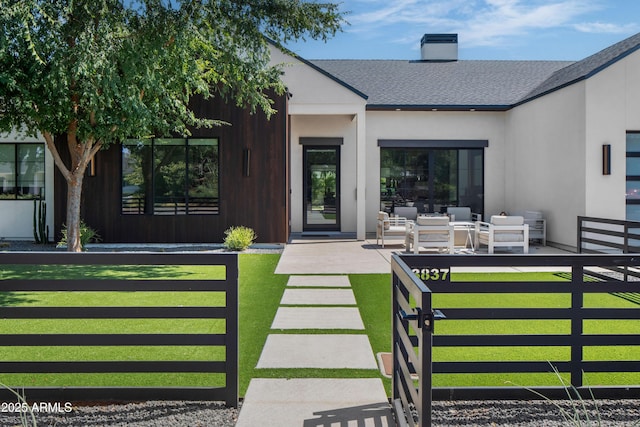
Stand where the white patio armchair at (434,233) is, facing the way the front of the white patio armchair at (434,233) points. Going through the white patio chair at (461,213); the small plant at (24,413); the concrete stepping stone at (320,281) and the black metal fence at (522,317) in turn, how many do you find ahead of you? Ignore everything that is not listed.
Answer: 1

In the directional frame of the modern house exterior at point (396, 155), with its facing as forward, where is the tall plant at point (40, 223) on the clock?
The tall plant is roughly at 3 o'clock from the modern house exterior.

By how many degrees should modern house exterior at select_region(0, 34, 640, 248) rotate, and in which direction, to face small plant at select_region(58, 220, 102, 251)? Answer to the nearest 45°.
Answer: approximately 90° to its right

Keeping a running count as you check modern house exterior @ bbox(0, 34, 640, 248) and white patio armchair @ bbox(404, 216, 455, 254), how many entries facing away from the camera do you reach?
1

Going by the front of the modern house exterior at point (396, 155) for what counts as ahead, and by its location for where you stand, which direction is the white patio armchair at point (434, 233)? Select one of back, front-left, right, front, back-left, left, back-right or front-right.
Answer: front

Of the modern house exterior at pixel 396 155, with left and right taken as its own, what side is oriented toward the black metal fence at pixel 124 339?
front

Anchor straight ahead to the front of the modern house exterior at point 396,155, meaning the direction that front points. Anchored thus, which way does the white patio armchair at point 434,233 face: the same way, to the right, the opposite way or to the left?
the opposite way

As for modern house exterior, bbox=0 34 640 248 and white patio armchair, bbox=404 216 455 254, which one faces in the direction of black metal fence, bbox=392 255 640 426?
the modern house exterior

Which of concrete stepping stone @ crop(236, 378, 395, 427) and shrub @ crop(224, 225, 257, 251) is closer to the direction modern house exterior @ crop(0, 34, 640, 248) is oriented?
the concrete stepping stone

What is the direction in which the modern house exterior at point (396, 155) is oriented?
toward the camera

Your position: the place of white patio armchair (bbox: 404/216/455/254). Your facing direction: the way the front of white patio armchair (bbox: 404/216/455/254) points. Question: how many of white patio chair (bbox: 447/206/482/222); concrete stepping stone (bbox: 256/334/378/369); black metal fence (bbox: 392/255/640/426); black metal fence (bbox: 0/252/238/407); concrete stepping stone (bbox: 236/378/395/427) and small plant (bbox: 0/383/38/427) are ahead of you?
1

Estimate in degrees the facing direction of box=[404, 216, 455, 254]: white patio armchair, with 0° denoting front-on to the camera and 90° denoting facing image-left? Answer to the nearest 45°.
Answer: approximately 180°

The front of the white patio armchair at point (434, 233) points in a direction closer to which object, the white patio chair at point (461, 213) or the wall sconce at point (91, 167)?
the white patio chair
